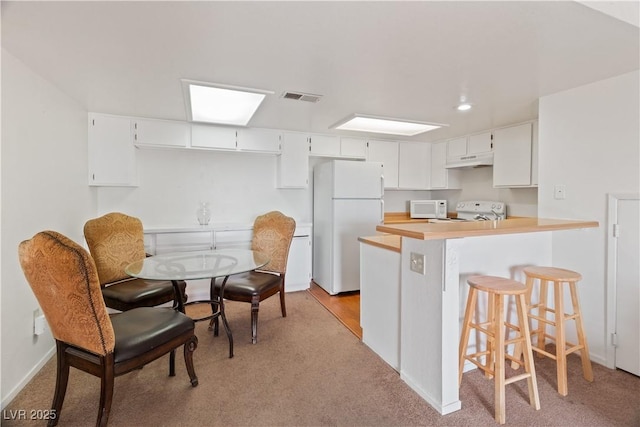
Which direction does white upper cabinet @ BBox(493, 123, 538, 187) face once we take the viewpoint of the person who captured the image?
facing the viewer and to the left of the viewer

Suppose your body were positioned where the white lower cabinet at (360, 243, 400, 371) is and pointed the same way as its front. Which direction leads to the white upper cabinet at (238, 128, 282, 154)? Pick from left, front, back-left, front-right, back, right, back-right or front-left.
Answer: front

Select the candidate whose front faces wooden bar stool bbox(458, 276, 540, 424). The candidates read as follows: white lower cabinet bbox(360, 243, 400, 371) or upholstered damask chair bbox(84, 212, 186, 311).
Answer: the upholstered damask chair

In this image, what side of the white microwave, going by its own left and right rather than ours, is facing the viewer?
front

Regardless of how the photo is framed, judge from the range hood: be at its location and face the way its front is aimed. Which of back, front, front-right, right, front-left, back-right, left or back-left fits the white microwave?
right

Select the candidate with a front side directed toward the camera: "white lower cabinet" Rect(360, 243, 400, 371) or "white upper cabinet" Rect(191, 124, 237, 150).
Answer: the white upper cabinet

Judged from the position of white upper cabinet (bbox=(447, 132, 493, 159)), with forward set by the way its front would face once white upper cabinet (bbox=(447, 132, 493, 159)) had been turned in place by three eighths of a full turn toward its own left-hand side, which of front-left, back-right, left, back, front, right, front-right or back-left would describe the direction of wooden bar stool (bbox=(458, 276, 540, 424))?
right

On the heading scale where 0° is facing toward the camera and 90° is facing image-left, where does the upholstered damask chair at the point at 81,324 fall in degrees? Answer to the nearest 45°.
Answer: approximately 225°

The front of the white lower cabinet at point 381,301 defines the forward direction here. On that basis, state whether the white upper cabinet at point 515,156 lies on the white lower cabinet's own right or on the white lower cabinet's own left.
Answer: on the white lower cabinet's own right

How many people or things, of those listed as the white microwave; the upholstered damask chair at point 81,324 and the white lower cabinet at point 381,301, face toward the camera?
1

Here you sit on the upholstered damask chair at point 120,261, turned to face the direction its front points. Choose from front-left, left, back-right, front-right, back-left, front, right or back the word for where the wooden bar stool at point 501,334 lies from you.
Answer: front

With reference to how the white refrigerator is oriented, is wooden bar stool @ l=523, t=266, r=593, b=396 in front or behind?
in front

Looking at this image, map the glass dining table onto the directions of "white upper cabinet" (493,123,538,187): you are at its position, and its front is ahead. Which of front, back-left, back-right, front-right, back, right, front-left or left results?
front

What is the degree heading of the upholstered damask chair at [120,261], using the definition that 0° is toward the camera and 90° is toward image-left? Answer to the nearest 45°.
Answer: approximately 315°
